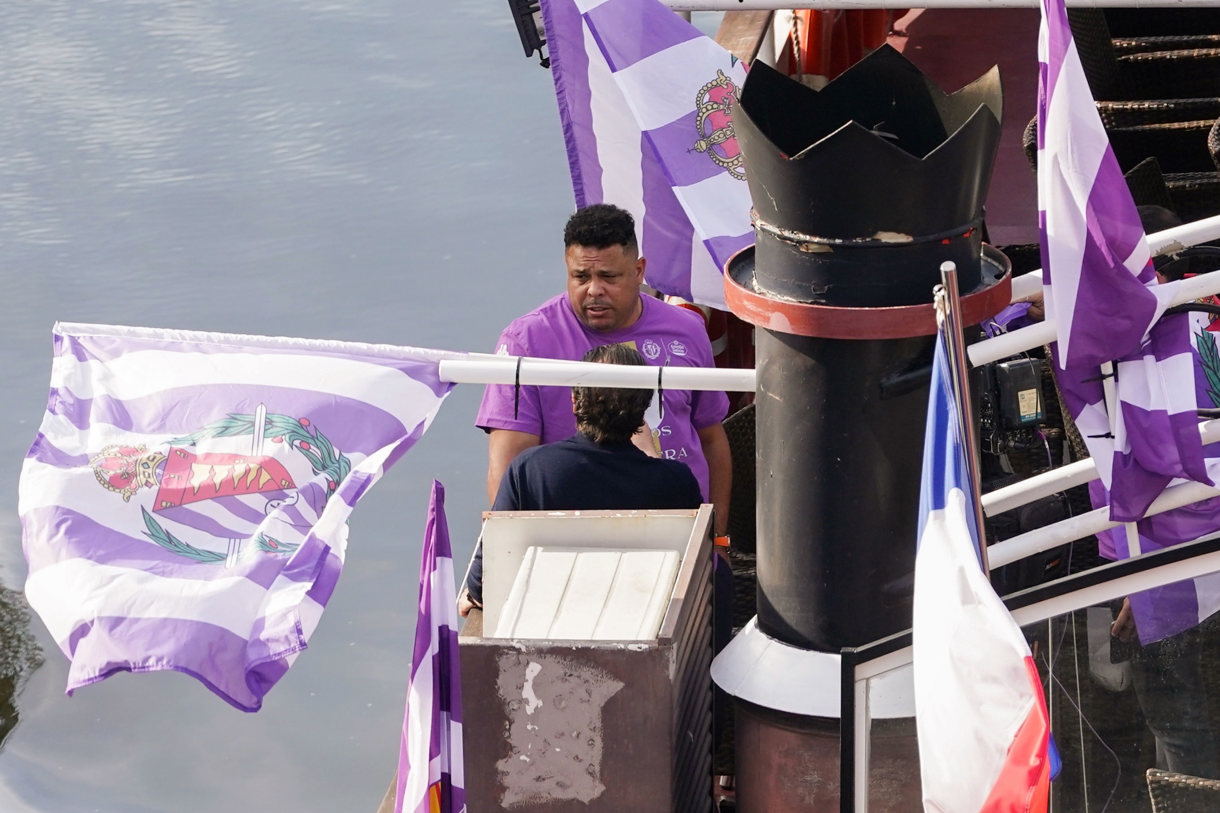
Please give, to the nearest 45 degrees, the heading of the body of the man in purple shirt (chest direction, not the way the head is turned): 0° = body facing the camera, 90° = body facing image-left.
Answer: approximately 0°

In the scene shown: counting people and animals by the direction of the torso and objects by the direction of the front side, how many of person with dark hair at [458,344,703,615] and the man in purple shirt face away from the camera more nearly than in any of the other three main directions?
1

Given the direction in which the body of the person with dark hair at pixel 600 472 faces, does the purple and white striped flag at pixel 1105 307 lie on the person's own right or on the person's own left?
on the person's own right

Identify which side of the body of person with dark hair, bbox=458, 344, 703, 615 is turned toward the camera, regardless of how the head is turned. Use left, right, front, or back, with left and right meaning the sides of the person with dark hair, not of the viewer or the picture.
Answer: back

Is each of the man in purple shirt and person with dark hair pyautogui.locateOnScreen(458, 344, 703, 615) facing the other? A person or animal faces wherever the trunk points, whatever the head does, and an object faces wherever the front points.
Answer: yes

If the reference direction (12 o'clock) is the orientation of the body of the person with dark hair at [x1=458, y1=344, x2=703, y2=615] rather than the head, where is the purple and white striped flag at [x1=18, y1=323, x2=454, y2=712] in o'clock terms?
The purple and white striped flag is roughly at 8 o'clock from the person with dark hair.

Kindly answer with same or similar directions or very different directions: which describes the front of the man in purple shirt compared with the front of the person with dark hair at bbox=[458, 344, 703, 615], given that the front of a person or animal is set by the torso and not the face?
very different directions
